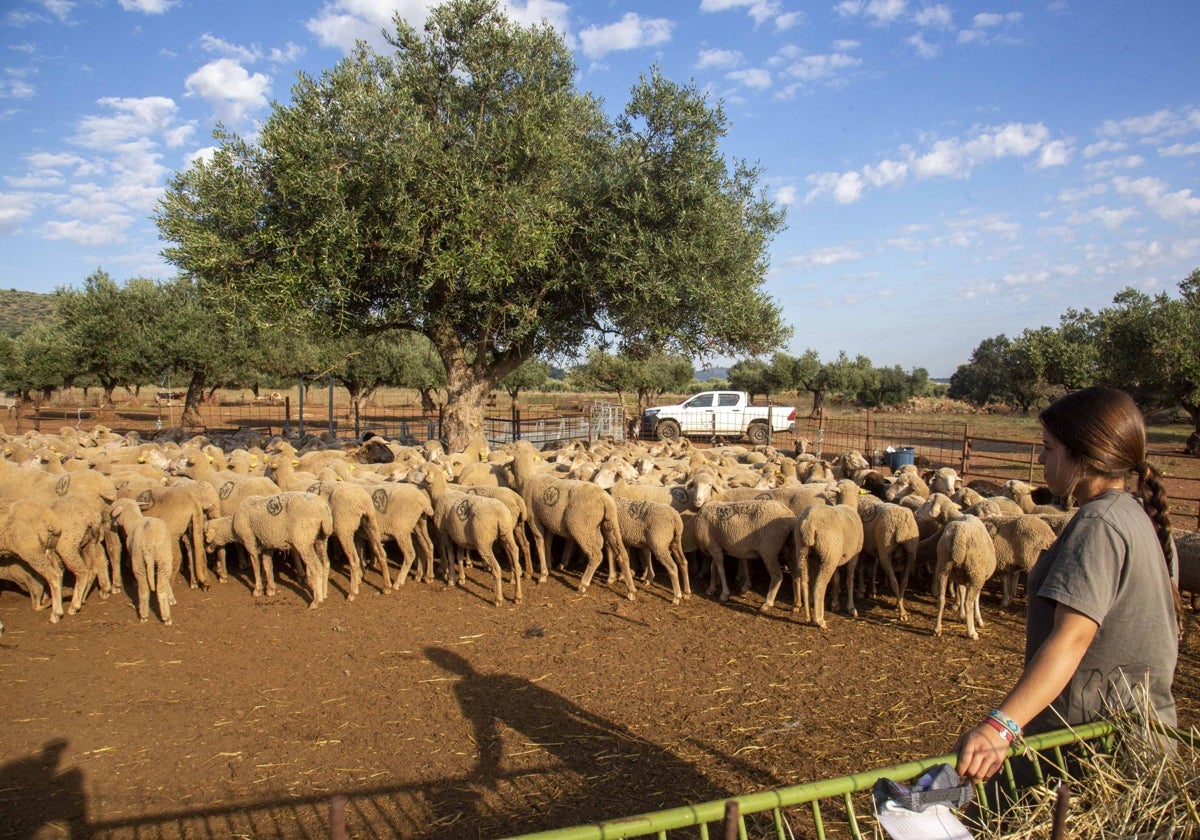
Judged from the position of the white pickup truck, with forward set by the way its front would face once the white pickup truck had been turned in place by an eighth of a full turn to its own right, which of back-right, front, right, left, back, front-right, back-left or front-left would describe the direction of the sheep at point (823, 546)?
back-left

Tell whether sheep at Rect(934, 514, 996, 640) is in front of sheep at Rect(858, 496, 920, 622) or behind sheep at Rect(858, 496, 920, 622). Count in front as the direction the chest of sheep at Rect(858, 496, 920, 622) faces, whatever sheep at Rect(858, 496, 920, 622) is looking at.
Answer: behind

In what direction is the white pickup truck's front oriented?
to the viewer's left

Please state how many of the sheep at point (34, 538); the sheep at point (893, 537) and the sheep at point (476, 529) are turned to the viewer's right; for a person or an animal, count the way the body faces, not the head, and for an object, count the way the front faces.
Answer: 0

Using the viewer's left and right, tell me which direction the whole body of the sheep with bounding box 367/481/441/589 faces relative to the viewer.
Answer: facing away from the viewer and to the left of the viewer

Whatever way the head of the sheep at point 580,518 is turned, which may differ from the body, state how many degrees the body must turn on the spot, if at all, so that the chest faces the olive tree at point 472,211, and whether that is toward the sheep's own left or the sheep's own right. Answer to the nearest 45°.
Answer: approximately 45° to the sheep's own right

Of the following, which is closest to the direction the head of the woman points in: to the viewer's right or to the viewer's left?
to the viewer's left

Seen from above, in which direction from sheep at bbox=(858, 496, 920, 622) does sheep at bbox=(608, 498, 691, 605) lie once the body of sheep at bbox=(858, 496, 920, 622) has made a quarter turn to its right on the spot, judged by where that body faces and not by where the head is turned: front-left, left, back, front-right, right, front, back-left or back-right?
back-left
